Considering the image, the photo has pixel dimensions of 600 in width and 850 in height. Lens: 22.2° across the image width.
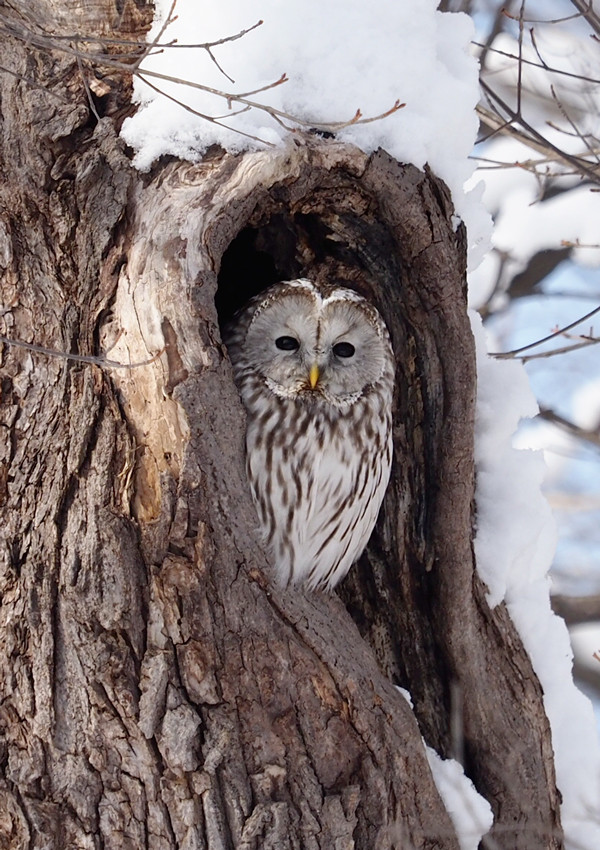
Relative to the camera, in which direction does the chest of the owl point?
toward the camera

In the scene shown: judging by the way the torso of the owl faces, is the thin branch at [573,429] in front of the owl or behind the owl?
behind
